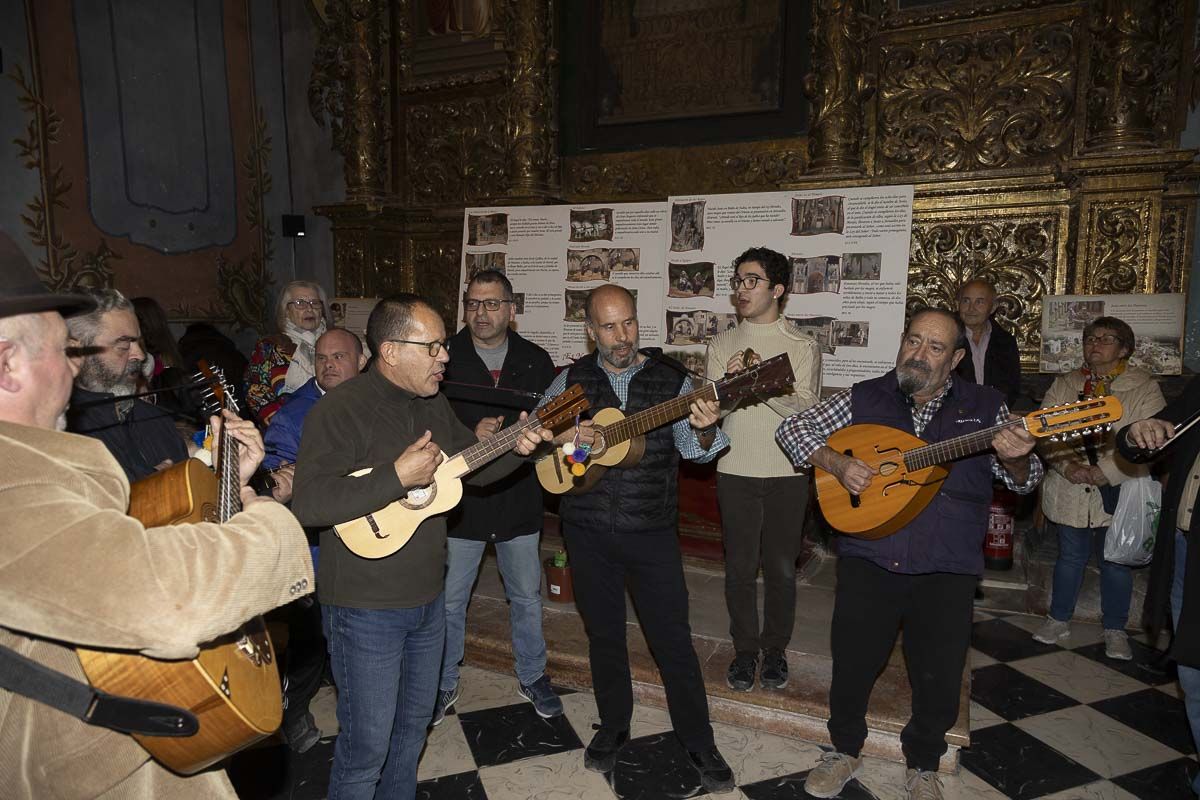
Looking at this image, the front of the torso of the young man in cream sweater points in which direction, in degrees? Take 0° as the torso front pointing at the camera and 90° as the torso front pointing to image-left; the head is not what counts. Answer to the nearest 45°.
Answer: approximately 0°

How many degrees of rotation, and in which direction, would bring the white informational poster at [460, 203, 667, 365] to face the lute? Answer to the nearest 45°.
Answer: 0° — it already faces it

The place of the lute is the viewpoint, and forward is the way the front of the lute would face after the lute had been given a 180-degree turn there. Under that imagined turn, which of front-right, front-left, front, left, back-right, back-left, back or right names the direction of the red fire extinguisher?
front

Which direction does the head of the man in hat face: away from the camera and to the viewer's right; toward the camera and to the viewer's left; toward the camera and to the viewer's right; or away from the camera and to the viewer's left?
away from the camera and to the viewer's right

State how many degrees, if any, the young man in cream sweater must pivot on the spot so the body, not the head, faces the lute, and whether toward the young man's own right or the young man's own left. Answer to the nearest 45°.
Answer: approximately 45° to the young man's own left

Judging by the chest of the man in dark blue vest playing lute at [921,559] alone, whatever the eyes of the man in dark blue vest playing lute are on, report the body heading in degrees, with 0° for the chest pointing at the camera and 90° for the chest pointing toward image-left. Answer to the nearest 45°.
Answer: approximately 0°

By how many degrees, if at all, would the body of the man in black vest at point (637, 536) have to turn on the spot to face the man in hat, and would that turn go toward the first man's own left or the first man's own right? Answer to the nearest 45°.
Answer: approximately 45° to the first man's own right

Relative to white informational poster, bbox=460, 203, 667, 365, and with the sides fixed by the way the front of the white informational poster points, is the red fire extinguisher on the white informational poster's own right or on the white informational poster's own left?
on the white informational poster's own left

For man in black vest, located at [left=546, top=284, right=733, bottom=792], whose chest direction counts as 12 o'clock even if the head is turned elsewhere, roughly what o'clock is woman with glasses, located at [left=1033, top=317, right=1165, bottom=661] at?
The woman with glasses is roughly at 8 o'clock from the man in black vest.
